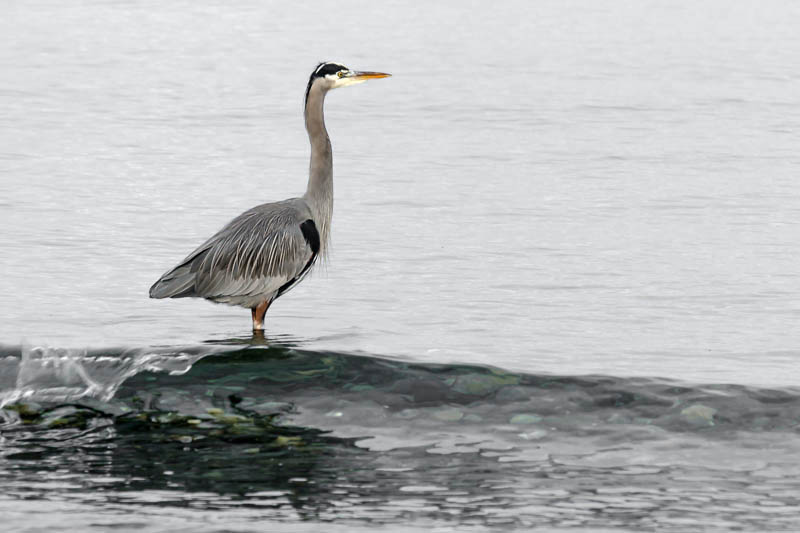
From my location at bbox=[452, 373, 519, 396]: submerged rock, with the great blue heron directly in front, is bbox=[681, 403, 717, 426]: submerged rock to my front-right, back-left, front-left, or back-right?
back-right

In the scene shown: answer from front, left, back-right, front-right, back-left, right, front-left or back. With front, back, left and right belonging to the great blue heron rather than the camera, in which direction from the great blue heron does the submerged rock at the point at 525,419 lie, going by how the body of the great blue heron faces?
front-right

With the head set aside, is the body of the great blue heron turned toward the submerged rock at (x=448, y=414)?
no

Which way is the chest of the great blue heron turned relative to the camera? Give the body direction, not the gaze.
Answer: to the viewer's right

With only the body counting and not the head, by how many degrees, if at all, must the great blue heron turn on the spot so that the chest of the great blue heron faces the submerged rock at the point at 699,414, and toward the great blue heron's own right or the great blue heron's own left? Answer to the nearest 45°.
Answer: approximately 45° to the great blue heron's own right

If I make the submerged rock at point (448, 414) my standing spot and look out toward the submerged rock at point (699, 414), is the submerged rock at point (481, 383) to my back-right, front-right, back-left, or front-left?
front-left

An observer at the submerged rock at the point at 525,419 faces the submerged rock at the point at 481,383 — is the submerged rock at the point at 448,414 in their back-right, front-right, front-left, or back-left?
front-left

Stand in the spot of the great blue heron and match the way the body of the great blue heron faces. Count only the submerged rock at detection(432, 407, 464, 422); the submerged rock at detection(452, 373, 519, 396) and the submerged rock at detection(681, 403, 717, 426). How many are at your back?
0

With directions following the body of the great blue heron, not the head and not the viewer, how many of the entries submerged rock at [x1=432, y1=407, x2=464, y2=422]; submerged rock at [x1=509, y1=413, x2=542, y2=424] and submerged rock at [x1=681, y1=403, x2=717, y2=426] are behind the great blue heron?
0

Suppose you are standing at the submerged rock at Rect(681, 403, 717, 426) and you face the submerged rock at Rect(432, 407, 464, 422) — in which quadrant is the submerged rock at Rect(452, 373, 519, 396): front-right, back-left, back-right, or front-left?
front-right
